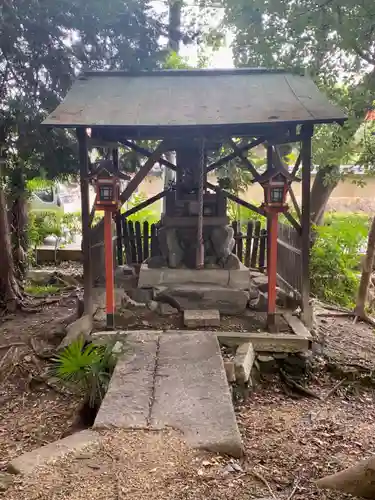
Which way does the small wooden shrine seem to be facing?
toward the camera

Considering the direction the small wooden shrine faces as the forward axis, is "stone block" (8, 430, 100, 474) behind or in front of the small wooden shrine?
in front
